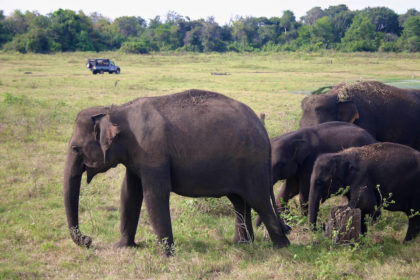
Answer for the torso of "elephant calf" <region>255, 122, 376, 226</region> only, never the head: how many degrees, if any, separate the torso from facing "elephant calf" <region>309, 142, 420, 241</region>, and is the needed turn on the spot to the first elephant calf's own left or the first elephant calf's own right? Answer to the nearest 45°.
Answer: approximately 135° to the first elephant calf's own left

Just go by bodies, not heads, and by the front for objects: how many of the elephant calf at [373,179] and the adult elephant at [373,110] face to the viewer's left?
2

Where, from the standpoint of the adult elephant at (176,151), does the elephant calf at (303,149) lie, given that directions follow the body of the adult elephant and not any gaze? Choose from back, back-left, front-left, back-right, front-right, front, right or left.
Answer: back-right

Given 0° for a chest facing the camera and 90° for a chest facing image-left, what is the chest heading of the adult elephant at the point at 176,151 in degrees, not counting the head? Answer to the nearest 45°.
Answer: approximately 90°

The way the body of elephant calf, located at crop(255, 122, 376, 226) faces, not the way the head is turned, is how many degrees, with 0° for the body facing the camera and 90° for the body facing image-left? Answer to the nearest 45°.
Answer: approximately 90°

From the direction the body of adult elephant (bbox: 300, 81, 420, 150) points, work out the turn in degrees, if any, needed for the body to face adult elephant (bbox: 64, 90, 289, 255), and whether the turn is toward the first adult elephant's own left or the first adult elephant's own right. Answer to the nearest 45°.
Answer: approximately 45° to the first adult elephant's own left

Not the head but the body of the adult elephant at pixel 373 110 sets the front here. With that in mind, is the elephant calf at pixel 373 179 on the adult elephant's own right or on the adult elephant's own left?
on the adult elephant's own left

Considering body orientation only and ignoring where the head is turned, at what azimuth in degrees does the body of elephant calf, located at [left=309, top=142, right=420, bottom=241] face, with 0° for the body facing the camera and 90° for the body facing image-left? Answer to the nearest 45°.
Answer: approximately 90°

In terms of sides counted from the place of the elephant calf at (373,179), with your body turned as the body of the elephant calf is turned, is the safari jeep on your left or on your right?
on your right

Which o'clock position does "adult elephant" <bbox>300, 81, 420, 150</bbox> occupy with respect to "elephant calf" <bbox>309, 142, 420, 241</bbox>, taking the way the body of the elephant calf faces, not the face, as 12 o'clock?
The adult elephant is roughly at 3 o'clock from the elephant calf.

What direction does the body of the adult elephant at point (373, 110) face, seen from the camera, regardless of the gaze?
to the viewer's left
